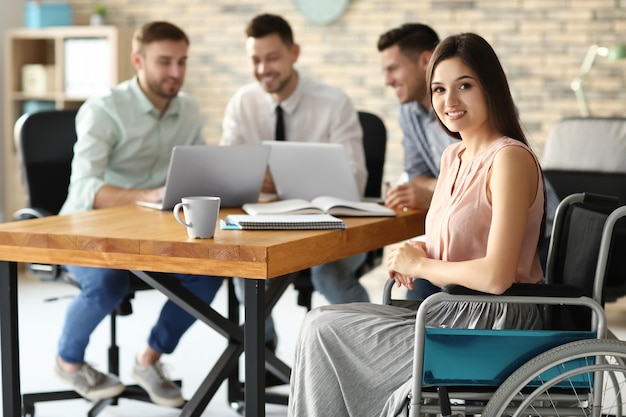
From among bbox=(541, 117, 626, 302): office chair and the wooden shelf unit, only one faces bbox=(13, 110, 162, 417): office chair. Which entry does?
the wooden shelf unit

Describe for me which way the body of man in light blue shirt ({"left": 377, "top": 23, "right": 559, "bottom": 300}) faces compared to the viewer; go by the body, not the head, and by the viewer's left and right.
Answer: facing to the left of the viewer

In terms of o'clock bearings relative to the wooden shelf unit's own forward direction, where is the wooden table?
The wooden table is roughly at 12 o'clock from the wooden shelf unit.

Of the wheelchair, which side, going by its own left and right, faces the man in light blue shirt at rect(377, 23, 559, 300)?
right

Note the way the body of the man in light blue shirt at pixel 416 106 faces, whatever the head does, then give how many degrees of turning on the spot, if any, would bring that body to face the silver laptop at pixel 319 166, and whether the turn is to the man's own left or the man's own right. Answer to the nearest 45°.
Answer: approximately 45° to the man's own left

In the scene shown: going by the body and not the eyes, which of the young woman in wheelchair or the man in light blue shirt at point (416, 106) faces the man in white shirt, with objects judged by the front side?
the man in light blue shirt

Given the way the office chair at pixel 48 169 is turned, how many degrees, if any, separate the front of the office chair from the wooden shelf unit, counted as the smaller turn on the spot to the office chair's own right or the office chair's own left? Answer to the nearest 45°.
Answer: approximately 135° to the office chair's own left

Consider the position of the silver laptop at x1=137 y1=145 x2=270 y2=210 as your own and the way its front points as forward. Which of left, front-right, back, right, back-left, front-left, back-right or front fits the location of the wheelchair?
back

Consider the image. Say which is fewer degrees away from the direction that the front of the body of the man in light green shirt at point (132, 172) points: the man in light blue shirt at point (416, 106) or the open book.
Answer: the open book
